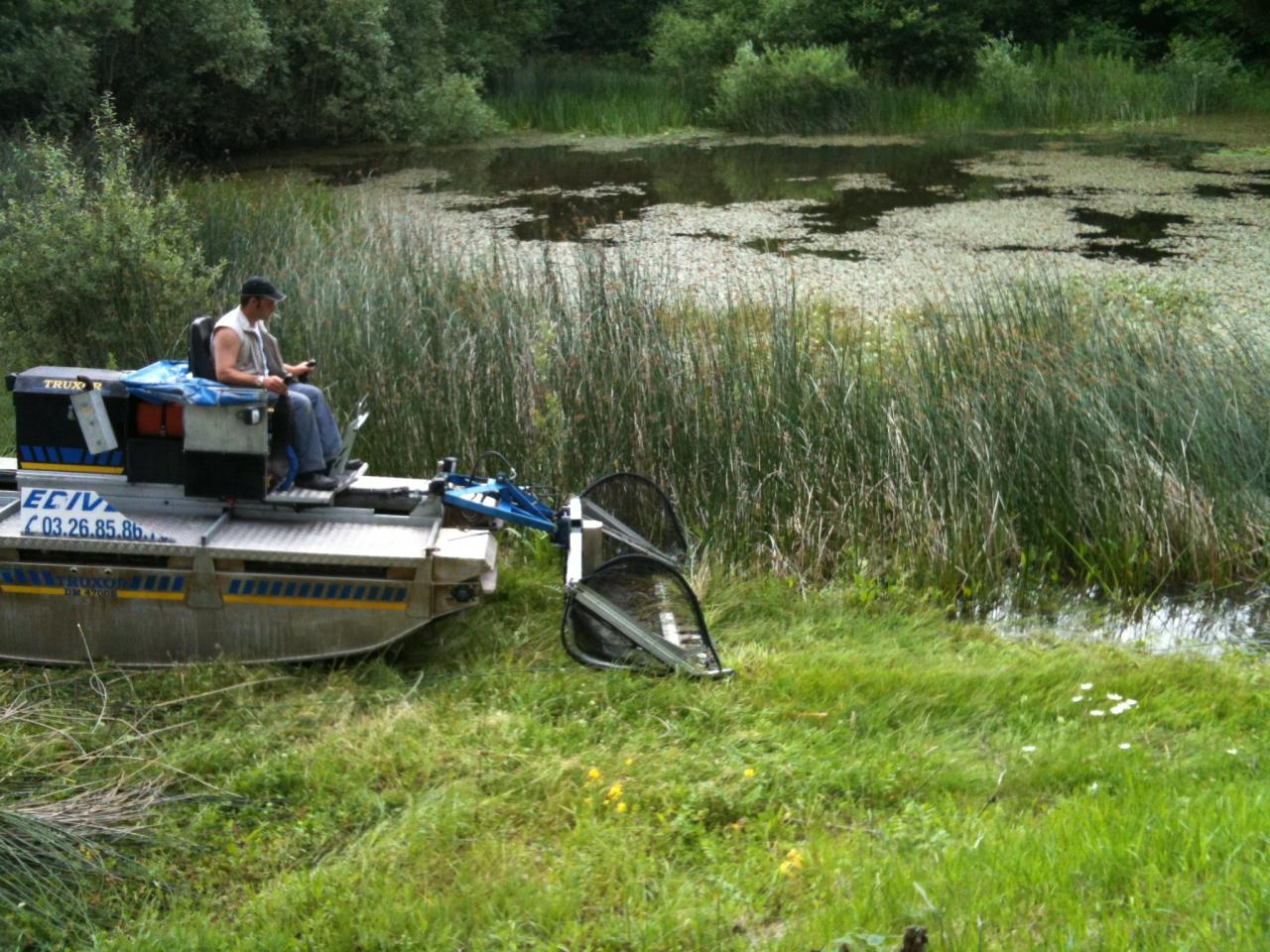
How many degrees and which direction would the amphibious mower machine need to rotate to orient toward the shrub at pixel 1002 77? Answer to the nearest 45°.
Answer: approximately 45° to its left

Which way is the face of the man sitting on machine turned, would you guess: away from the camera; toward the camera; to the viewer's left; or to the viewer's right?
to the viewer's right

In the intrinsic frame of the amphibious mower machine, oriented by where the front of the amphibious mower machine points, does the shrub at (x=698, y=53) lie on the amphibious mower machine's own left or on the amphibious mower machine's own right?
on the amphibious mower machine's own left

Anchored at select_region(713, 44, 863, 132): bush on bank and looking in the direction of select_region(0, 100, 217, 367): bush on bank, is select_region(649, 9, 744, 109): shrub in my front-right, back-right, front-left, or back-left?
back-right

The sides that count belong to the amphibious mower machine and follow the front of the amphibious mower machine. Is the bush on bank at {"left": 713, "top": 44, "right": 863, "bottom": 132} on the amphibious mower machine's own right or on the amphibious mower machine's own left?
on the amphibious mower machine's own left

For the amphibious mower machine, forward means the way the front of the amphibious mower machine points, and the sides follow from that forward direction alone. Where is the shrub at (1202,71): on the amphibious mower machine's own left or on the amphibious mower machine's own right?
on the amphibious mower machine's own left

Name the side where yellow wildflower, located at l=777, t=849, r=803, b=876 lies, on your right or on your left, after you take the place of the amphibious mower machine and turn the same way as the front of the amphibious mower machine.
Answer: on your right

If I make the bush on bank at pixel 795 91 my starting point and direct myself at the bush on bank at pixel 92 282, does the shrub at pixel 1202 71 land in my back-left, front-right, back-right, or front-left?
back-left

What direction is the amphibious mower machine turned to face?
to the viewer's right

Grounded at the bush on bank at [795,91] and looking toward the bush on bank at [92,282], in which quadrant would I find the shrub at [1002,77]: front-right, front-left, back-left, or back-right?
back-left
